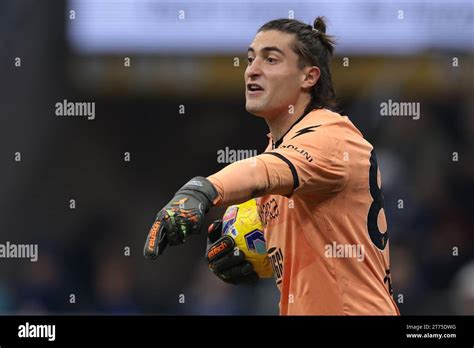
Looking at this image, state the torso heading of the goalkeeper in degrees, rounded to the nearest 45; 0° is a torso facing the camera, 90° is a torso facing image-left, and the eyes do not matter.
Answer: approximately 90°
